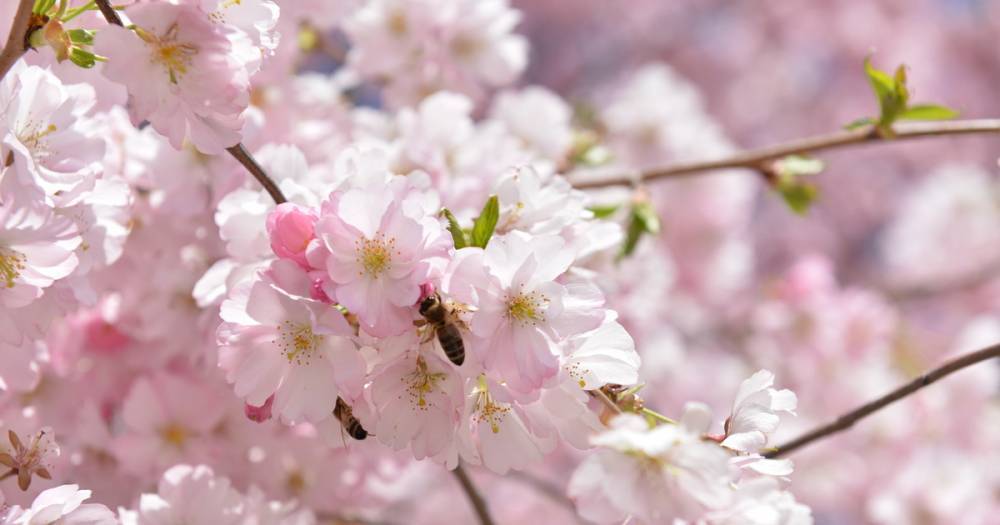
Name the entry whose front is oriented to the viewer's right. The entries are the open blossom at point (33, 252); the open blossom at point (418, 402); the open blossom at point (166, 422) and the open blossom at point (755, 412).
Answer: the open blossom at point (755, 412)

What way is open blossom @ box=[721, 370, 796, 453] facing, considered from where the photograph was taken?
facing to the right of the viewer

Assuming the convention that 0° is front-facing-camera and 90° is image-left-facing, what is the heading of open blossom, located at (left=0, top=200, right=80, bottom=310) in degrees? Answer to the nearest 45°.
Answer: approximately 0°

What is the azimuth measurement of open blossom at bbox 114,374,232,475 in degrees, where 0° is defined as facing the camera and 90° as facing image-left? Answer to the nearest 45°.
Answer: approximately 0°

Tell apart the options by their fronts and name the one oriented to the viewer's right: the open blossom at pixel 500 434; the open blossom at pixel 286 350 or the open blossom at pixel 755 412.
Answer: the open blossom at pixel 755 412
